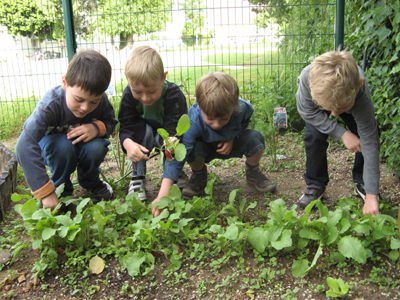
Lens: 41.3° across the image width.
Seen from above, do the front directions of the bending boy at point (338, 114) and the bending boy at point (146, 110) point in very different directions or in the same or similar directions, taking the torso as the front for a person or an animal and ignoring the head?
same or similar directions

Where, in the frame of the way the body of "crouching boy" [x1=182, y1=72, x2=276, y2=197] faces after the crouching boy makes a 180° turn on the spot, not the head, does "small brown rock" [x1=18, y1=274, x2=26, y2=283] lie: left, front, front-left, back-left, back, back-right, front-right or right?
back-left

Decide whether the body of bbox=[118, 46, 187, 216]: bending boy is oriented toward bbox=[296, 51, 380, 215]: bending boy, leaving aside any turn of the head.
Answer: no

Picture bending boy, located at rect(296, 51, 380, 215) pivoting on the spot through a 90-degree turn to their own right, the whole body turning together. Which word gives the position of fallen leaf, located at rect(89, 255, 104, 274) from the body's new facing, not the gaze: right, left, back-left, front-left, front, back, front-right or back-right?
front-left

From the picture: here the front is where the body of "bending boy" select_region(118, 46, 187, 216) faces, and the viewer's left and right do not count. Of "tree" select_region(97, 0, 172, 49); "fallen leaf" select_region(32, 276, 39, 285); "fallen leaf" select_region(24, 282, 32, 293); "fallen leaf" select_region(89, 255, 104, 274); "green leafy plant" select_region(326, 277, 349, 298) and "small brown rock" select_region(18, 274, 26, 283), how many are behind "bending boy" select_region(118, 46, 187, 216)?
1

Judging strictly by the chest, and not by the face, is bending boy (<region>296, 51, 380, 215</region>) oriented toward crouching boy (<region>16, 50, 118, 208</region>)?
no

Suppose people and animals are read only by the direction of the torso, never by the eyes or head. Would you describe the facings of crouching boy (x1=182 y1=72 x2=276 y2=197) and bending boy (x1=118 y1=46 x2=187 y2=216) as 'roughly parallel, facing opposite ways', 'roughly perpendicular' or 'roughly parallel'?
roughly parallel

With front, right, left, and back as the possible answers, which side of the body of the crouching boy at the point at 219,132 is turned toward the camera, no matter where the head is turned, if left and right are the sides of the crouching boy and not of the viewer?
front

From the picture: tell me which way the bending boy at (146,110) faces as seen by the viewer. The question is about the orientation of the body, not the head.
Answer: toward the camera

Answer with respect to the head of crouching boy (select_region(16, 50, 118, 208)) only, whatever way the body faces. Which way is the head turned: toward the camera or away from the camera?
toward the camera

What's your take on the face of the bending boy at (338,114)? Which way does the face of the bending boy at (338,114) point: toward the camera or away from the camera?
toward the camera

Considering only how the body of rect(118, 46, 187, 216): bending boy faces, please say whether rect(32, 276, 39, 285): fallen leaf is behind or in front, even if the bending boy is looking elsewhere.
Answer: in front

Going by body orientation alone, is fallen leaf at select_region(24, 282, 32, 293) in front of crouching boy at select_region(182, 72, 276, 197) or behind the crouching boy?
in front

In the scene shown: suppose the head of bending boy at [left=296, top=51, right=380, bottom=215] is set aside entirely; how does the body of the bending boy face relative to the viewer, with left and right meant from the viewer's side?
facing the viewer
